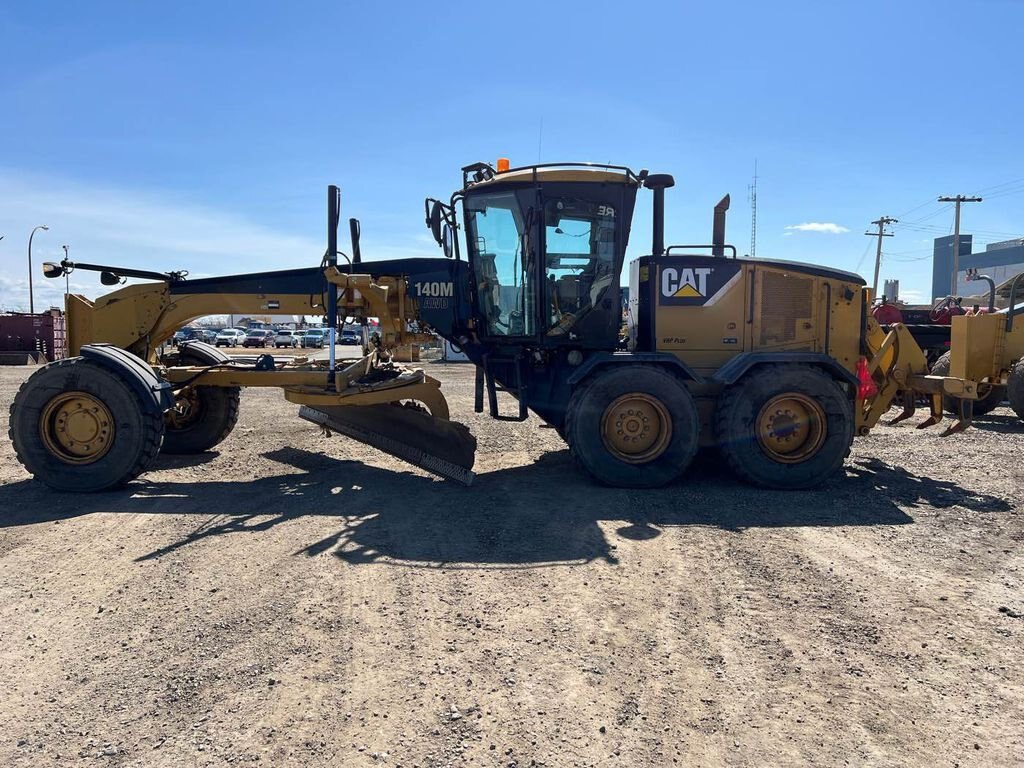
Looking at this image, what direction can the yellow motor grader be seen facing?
to the viewer's left

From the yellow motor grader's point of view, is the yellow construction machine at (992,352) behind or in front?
behind
